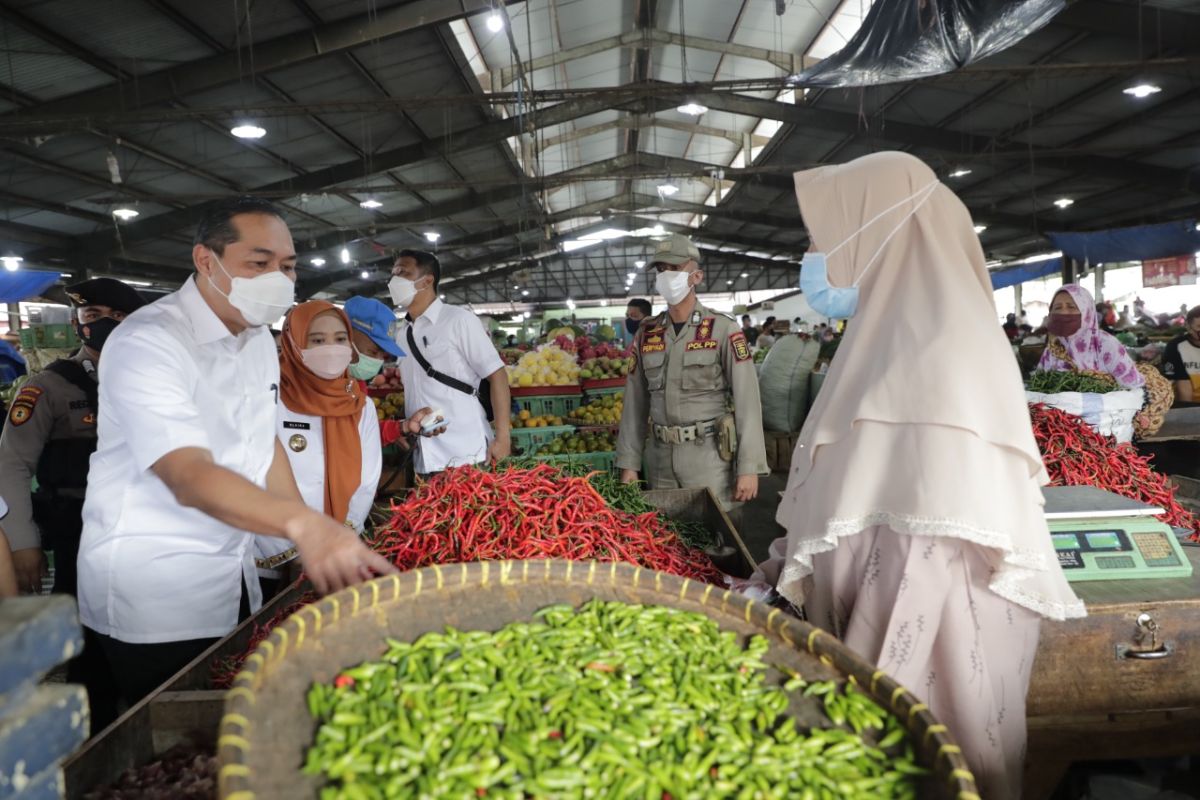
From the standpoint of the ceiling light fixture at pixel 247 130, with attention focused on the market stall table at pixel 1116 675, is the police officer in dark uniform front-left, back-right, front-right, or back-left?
front-right

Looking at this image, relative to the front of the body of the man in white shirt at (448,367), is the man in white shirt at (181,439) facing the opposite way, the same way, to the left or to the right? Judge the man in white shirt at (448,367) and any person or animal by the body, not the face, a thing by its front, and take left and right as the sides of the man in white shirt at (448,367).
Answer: to the left

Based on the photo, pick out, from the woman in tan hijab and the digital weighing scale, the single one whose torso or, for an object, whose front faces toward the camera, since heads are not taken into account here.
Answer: the digital weighing scale

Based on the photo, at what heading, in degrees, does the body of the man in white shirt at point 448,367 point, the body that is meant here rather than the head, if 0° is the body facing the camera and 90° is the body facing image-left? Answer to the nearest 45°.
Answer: approximately 45°

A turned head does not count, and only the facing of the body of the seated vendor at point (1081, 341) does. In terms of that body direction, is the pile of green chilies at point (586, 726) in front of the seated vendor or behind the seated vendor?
in front

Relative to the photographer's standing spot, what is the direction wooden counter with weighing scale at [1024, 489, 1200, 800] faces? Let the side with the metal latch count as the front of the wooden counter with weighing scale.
facing the viewer

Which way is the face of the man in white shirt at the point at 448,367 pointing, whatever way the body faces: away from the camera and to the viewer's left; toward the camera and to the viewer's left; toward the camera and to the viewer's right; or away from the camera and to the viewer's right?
toward the camera and to the viewer's left

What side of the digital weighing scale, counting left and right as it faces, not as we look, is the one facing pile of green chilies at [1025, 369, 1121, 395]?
back

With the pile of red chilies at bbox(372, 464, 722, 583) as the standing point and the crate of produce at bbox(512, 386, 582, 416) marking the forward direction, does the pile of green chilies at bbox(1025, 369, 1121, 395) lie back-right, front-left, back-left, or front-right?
front-right

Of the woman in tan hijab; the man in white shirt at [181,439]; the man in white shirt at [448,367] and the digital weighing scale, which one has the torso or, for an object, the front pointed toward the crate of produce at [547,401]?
the woman in tan hijab

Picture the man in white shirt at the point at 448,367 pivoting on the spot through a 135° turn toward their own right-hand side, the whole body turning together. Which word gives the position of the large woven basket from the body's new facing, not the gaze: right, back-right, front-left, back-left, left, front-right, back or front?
back

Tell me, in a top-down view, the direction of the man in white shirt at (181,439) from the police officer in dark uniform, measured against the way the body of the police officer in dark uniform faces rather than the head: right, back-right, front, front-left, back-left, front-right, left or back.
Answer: front-right

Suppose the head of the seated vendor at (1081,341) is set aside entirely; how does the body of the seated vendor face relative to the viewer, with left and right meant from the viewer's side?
facing the viewer and to the left of the viewer

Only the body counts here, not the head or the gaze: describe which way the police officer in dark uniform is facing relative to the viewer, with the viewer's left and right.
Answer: facing the viewer and to the right of the viewer

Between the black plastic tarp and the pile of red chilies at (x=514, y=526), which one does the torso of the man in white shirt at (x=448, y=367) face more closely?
the pile of red chilies

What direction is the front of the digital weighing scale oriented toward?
toward the camera

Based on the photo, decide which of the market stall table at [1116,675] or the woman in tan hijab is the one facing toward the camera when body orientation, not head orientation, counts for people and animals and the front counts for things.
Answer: the market stall table

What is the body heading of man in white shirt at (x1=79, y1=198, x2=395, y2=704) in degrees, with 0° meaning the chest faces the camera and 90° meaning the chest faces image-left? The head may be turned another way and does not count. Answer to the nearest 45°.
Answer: approximately 315°
